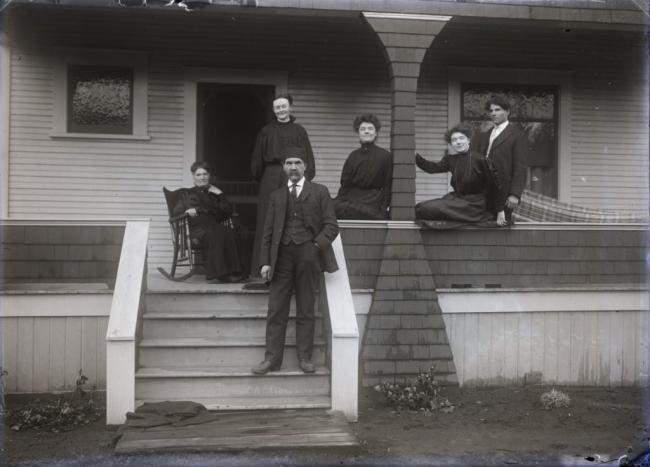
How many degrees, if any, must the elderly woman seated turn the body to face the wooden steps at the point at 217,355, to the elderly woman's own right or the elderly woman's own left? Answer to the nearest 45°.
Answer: approximately 45° to the elderly woman's own right

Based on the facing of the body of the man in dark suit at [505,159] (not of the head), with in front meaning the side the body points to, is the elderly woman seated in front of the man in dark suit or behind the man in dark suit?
in front

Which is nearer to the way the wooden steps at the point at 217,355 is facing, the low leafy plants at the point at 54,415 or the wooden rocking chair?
the low leafy plants
